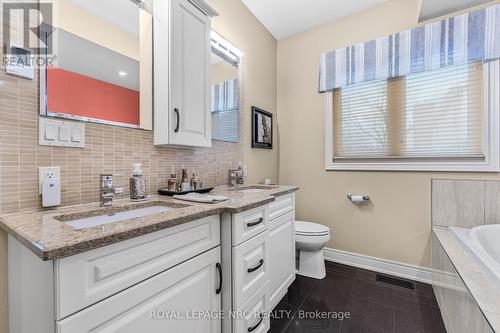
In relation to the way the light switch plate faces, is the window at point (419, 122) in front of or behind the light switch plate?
in front

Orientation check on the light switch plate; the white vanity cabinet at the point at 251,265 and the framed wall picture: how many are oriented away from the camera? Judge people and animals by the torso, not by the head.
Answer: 0

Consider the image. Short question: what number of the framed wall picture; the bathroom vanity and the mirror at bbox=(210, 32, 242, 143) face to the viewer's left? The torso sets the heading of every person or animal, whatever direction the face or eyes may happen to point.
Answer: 0

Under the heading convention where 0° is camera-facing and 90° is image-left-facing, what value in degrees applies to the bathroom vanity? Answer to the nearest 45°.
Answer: approximately 315°

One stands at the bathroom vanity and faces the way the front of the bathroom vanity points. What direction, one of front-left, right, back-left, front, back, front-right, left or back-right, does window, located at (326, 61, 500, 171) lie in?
front-left

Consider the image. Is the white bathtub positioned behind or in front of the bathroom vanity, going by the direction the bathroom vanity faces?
in front

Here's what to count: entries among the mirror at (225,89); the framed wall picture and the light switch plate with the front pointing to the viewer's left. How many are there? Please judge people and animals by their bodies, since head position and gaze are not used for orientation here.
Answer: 0

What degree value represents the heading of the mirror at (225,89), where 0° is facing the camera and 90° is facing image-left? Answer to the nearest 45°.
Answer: approximately 315°

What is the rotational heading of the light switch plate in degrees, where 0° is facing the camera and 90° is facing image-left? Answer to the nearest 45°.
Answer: approximately 315°

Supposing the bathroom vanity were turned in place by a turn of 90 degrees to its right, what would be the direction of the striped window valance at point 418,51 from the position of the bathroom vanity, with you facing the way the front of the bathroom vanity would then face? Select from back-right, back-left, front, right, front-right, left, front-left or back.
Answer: back-left

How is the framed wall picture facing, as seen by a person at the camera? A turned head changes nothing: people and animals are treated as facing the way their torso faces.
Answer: facing the viewer and to the right of the viewer

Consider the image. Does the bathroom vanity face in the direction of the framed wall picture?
no

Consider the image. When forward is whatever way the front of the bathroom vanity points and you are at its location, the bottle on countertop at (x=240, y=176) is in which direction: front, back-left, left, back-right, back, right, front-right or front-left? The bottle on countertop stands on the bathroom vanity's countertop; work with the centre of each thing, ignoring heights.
left

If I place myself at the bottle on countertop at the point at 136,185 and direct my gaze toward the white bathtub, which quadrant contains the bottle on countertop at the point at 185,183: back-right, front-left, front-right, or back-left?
front-left

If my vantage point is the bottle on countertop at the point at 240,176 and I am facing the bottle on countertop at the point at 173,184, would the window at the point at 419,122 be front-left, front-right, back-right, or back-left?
back-left

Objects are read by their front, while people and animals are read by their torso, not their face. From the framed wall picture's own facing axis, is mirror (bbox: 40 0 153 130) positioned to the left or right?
on its right

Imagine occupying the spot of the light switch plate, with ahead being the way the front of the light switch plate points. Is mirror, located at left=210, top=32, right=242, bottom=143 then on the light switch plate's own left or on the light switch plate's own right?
on the light switch plate's own left

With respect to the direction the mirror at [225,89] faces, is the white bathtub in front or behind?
in front

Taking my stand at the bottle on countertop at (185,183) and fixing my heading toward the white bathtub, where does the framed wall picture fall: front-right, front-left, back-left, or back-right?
front-left
